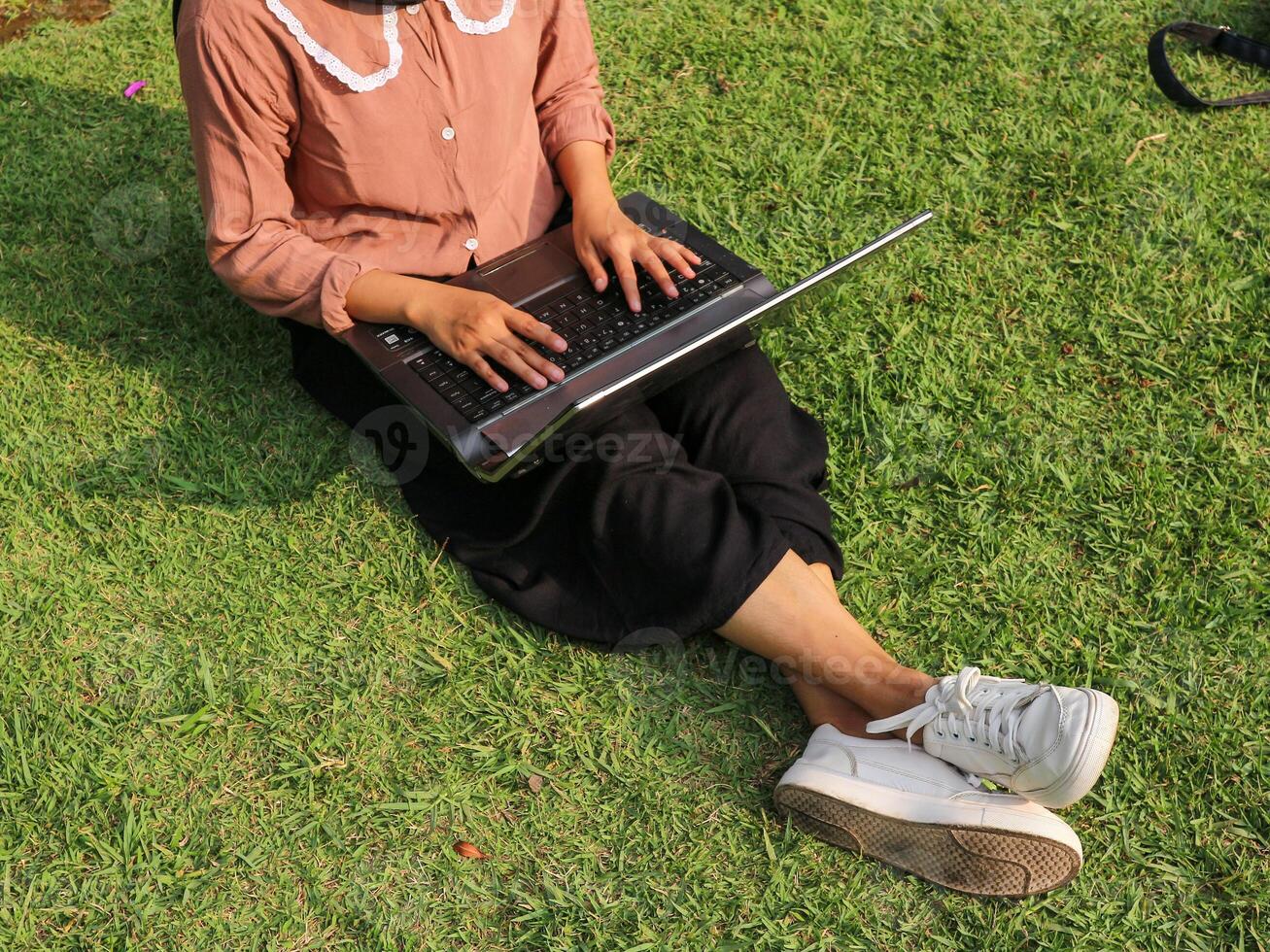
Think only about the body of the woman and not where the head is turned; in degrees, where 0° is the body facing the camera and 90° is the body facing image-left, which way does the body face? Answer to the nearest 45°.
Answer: approximately 315°

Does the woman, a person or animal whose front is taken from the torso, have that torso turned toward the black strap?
no
